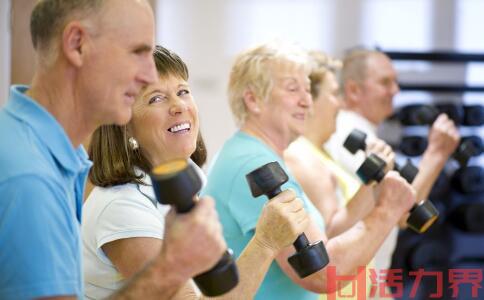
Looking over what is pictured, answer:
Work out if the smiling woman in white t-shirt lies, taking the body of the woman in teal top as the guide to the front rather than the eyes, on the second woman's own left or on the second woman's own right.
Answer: on the second woman's own right

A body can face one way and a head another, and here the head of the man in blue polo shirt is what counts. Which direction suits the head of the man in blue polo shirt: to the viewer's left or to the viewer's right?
to the viewer's right

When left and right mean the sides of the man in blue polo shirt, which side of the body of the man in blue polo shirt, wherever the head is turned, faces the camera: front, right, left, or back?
right

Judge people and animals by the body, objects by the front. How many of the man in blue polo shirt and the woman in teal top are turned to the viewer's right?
2

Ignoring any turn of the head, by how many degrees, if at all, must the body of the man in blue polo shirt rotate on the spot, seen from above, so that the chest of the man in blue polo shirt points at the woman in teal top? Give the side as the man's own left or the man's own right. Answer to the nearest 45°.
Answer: approximately 45° to the man's own left

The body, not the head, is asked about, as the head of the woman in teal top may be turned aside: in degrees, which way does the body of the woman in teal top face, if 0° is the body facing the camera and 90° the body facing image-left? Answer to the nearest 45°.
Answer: approximately 270°

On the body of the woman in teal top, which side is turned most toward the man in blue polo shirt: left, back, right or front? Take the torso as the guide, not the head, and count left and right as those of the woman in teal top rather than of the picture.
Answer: right
